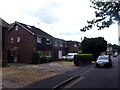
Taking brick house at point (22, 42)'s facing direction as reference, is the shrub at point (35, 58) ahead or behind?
ahead

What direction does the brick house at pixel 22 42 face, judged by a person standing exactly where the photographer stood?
facing the viewer and to the right of the viewer
